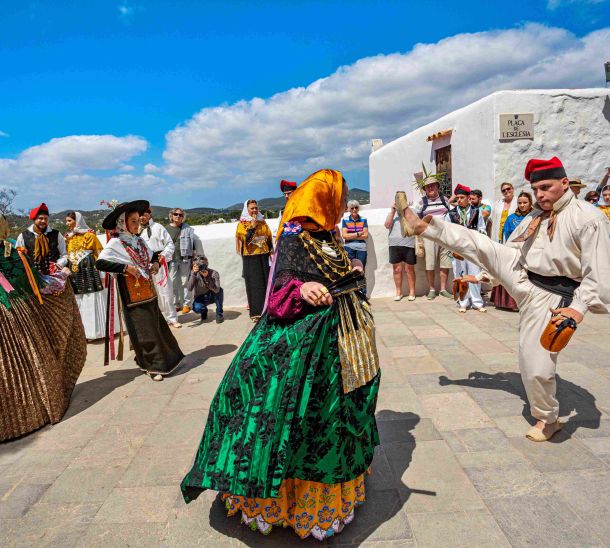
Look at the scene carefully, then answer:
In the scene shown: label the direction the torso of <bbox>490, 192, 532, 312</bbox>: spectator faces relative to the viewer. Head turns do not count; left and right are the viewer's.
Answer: facing the viewer and to the left of the viewer

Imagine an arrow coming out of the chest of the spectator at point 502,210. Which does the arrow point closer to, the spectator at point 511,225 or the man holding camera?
the spectator

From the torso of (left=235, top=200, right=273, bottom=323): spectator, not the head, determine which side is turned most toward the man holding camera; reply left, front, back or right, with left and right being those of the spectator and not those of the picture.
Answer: right

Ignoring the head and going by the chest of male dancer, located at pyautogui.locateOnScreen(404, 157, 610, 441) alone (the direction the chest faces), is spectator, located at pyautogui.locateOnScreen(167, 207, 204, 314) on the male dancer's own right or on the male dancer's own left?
on the male dancer's own right

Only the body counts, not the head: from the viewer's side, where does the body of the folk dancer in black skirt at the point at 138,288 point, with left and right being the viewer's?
facing the viewer and to the right of the viewer

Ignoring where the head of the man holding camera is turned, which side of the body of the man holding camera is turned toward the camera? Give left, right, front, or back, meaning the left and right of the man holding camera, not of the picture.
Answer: front

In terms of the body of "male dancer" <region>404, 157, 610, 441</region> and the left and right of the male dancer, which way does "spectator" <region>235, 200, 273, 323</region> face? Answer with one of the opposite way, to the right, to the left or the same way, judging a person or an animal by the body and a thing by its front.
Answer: to the left

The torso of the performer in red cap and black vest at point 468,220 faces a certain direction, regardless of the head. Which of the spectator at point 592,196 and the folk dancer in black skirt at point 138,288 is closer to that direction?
the folk dancer in black skirt

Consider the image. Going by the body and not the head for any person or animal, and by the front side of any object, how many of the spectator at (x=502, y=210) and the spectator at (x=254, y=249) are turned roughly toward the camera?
2

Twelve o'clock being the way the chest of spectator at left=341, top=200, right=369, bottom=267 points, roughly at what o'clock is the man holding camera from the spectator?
The man holding camera is roughly at 2 o'clock from the spectator.

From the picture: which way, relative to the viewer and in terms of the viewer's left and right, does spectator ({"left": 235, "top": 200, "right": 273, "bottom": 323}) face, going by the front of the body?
facing the viewer
